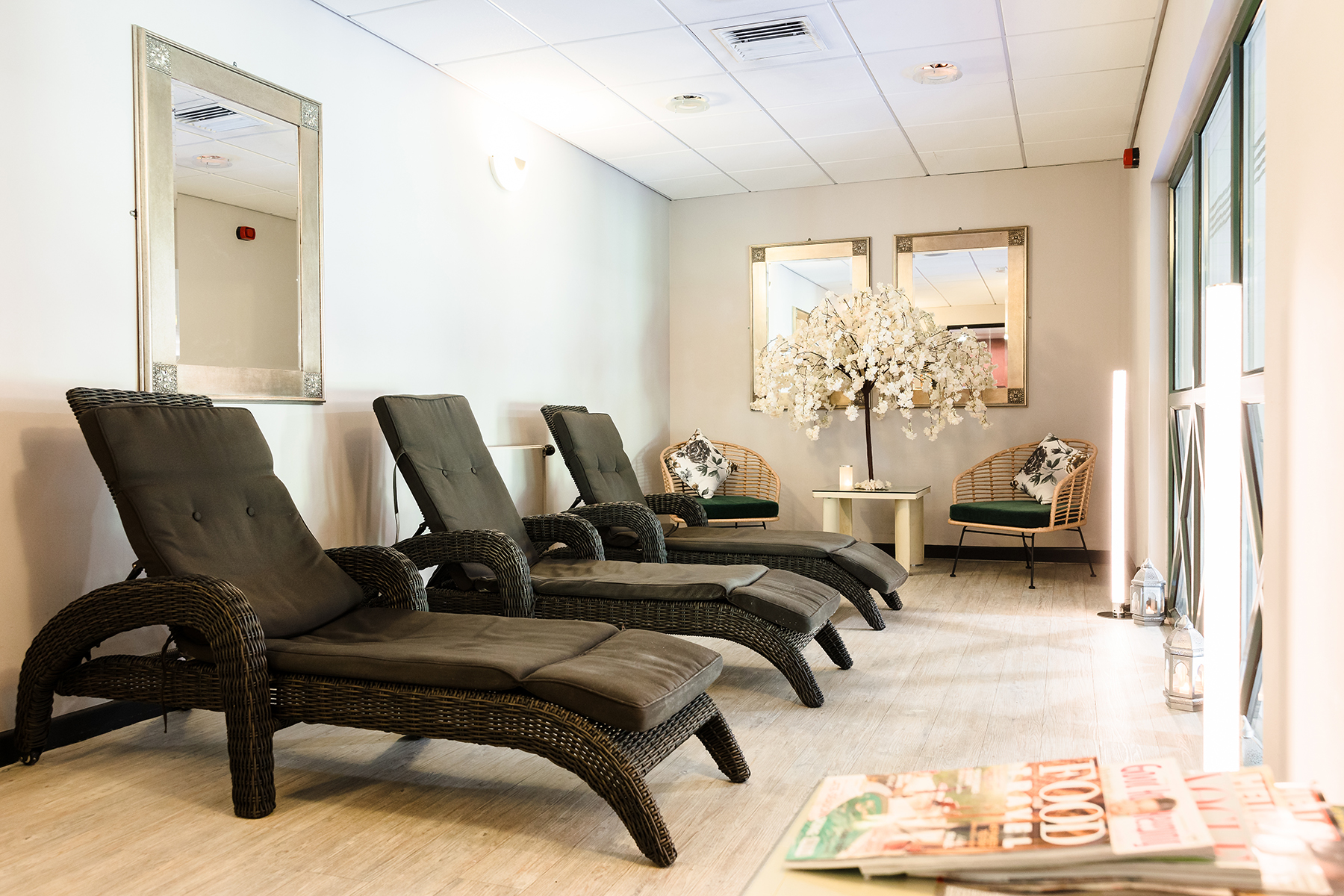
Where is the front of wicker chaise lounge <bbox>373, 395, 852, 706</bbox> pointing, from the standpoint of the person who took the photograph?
facing the viewer and to the right of the viewer

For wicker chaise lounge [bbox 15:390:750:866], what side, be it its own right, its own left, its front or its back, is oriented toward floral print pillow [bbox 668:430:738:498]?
left

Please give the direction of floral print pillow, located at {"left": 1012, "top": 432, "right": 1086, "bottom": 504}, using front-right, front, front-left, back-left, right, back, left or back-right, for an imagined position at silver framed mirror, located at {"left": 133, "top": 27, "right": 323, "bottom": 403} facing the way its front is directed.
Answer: front-left

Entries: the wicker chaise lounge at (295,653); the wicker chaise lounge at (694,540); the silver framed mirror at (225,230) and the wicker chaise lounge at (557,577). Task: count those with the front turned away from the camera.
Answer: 0

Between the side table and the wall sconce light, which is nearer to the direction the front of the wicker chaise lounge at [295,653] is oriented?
the side table

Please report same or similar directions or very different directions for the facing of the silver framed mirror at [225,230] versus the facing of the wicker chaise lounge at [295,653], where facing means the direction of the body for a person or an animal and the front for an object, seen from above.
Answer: same or similar directions

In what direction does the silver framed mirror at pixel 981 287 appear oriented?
toward the camera

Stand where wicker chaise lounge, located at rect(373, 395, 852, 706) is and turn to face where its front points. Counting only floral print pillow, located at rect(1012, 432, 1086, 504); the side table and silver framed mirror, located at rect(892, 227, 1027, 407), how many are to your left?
3

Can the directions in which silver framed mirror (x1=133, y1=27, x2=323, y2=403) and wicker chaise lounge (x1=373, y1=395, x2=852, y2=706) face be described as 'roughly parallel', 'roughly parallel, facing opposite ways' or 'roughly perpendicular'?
roughly parallel

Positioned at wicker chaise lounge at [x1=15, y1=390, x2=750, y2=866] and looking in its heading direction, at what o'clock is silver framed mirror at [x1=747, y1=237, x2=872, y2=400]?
The silver framed mirror is roughly at 9 o'clock from the wicker chaise lounge.

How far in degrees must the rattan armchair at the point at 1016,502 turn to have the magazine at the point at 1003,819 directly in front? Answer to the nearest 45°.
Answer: approximately 45° to its left

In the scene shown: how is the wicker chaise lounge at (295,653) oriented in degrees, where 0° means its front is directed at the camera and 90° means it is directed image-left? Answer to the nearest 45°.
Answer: approximately 315°

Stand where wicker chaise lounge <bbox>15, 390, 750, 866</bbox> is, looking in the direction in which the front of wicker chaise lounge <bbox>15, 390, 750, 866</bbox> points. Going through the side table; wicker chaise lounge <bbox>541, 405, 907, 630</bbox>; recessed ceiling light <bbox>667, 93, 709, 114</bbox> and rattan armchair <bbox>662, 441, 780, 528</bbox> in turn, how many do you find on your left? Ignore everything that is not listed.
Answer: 4

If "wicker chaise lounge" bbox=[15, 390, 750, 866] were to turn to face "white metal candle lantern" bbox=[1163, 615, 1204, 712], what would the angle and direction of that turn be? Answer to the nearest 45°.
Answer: approximately 45° to its left

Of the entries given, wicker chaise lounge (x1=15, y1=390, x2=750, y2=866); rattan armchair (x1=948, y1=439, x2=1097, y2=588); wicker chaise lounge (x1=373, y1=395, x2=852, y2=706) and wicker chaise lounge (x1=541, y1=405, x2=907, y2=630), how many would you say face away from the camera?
0

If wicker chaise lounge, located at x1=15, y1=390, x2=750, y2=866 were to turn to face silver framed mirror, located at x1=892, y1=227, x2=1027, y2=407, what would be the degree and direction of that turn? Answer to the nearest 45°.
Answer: approximately 90° to its left
